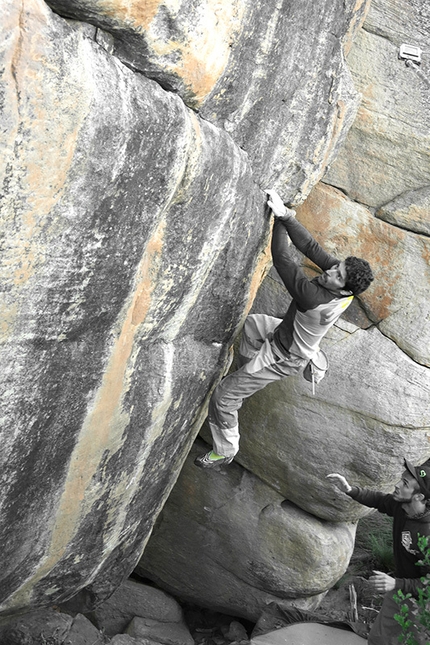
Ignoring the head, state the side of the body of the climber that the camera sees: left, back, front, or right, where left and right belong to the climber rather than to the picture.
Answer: left
